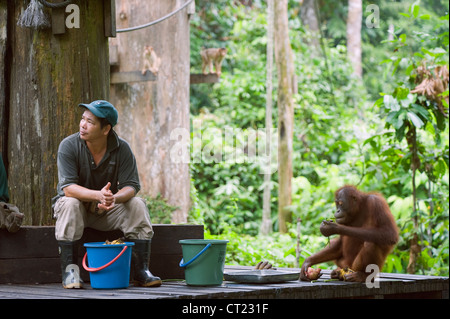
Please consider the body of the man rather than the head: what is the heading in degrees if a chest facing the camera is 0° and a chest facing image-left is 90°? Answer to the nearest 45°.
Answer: approximately 0°

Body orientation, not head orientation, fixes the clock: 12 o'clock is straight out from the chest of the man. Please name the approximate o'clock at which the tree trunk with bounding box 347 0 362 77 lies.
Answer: The tree trunk is roughly at 7 o'clock from the man.

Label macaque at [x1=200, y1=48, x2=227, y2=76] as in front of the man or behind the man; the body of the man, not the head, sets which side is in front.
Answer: behind

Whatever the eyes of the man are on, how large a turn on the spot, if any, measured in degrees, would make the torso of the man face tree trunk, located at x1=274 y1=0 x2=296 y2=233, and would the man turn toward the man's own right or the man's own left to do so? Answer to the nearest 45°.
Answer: approximately 135° to the man's own left

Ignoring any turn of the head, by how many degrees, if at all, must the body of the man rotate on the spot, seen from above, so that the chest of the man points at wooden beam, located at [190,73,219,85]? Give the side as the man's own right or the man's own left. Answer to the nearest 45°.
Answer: approximately 180°

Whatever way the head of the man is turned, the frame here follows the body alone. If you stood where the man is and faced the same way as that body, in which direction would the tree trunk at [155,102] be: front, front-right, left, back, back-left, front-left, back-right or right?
back

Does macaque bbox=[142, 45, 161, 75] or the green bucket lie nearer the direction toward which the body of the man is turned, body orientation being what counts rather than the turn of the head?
the green bucket
